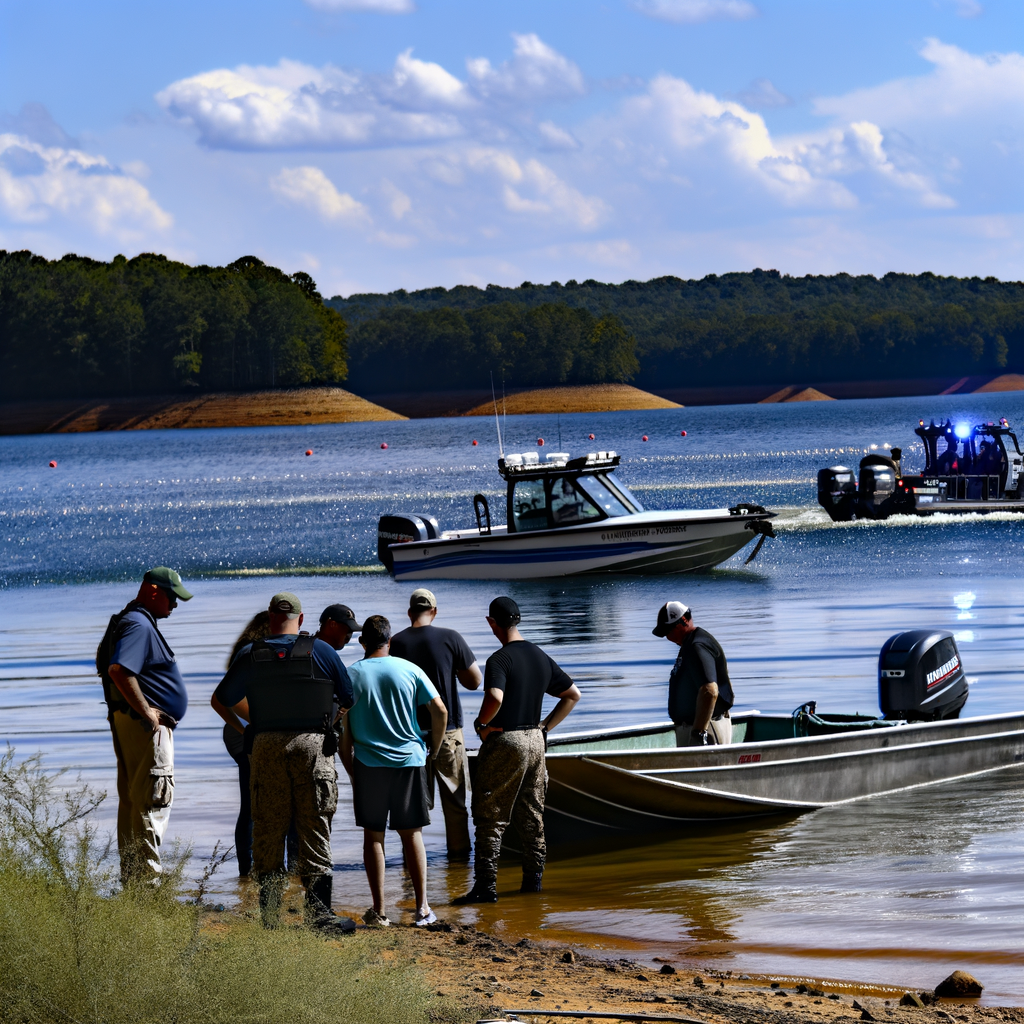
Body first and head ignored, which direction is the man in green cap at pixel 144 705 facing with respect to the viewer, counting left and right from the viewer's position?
facing to the right of the viewer

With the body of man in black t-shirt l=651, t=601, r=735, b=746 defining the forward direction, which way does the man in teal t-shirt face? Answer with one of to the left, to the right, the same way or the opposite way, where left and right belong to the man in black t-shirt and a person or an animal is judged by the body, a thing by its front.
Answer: to the right

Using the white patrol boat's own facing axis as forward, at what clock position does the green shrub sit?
The green shrub is roughly at 3 o'clock from the white patrol boat.

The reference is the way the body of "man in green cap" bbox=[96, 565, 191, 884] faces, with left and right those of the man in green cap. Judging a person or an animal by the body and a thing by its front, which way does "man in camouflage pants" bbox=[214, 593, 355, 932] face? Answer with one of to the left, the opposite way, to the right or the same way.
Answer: to the left

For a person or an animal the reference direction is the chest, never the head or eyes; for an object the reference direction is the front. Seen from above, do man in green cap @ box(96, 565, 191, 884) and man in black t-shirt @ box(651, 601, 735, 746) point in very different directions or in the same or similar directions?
very different directions

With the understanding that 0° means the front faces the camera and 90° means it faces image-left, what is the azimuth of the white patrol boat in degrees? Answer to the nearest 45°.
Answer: approximately 270°

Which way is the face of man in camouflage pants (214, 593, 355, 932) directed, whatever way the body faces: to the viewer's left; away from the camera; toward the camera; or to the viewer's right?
away from the camera

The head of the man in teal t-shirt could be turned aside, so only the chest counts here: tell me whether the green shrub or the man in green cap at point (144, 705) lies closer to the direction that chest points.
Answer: the man in green cap

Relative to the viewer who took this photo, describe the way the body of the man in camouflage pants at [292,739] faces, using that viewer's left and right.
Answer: facing away from the viewer

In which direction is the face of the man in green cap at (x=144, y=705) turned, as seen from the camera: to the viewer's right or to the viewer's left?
to the viewer's right

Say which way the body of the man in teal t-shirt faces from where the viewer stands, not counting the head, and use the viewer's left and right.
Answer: facing away from the viewer

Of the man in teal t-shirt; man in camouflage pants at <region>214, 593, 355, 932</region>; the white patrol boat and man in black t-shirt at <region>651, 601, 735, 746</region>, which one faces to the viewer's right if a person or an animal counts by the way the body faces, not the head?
the white patrol boat
